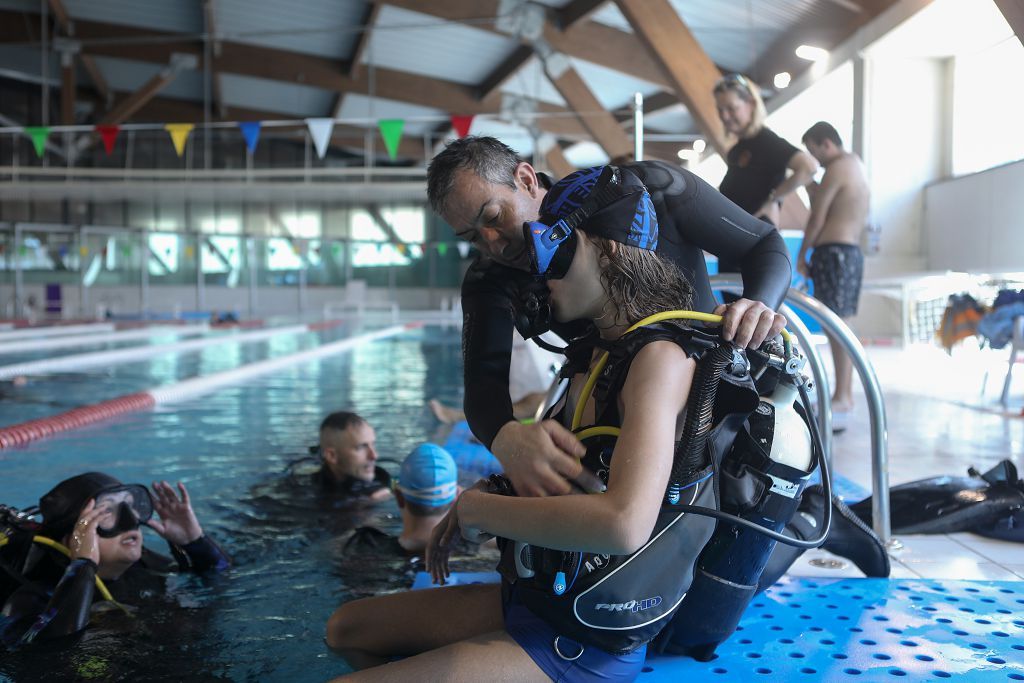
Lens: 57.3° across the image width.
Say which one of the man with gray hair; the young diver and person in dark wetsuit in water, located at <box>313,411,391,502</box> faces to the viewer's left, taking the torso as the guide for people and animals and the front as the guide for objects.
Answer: the young diver

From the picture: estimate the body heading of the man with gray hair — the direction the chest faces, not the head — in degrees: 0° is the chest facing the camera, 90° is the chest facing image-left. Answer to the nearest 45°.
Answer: approximately 0°

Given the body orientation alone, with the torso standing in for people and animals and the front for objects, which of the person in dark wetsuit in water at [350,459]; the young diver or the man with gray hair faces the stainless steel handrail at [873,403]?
the person in dark wetsuit in water

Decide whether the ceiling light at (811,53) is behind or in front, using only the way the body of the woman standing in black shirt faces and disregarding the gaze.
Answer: behind

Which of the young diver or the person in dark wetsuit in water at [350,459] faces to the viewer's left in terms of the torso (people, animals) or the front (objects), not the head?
the young diver

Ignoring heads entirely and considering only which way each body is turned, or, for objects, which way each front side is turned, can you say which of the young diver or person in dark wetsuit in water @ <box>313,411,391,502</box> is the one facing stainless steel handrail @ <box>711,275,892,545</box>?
the person in dark wetsuit in water

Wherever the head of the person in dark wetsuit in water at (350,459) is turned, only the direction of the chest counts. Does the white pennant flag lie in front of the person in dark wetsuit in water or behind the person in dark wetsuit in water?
behind

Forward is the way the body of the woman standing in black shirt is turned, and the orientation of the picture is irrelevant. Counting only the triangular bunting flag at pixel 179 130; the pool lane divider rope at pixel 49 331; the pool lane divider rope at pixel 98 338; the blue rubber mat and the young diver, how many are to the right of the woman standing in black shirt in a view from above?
3

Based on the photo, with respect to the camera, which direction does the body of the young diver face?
to the viewer's left
